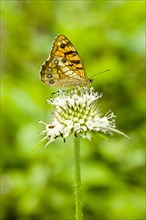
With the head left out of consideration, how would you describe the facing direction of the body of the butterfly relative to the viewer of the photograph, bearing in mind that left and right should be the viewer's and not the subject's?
facing to the right of the viewer
